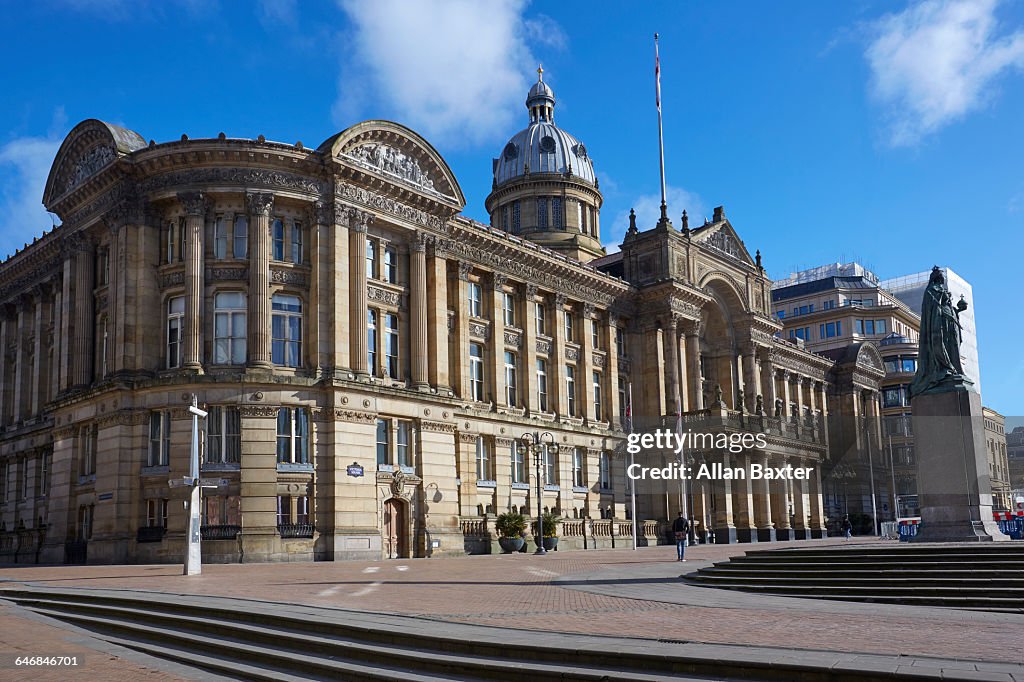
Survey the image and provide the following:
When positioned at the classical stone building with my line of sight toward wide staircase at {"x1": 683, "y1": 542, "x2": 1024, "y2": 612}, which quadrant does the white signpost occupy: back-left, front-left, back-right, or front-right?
front-right

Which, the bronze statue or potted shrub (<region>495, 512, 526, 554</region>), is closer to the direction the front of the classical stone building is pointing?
the bronze statue

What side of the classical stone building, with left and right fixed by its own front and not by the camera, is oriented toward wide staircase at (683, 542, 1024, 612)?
front

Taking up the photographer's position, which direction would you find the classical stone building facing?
facing the viewer and to the right of the viewer

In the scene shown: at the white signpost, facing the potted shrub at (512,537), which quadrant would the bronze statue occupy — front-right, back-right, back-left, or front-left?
front-right

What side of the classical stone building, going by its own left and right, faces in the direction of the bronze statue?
front

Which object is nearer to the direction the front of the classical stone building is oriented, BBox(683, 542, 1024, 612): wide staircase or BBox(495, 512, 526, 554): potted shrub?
the wide staircase

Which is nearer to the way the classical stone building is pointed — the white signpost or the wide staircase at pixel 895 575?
the wide staircase

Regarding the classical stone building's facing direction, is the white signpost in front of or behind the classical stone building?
in front
